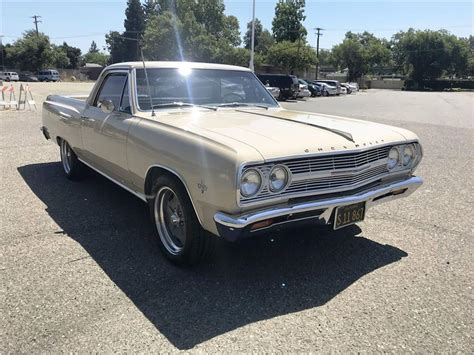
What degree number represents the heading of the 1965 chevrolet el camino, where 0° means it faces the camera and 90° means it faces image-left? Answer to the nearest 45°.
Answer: approximately 315°

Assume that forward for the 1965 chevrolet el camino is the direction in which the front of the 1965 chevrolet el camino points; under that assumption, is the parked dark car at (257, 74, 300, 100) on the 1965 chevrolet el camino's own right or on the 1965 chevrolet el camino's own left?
on the 1965 chevrolet el camino's own left
